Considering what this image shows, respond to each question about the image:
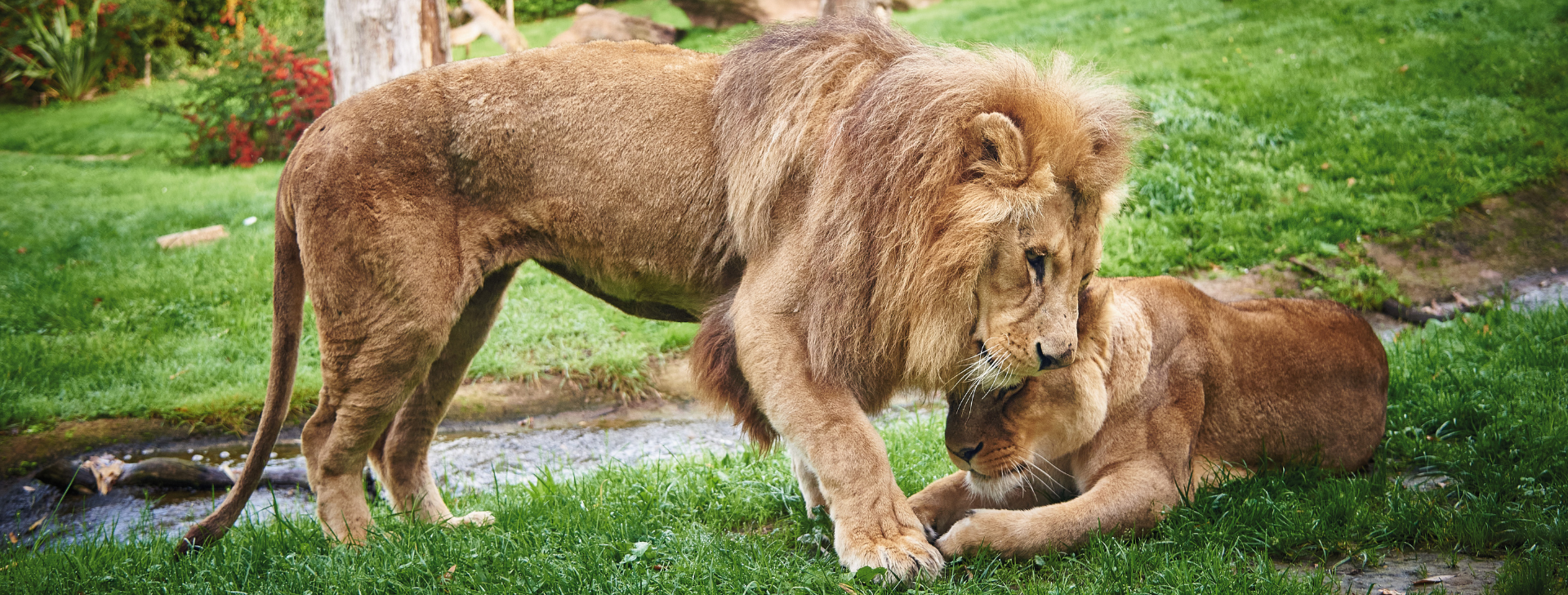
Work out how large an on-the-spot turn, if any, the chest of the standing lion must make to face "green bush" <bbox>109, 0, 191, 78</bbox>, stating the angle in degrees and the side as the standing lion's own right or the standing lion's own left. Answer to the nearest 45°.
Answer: approximately 135° to the standing lion's own left

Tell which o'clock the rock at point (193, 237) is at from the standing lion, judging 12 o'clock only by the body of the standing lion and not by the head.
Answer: The rock is roughly at 8 o'clock from the standing lion.

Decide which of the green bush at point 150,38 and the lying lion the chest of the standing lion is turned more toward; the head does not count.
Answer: the lying lion

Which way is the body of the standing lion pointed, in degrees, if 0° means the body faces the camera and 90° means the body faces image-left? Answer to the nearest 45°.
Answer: approximately 270°

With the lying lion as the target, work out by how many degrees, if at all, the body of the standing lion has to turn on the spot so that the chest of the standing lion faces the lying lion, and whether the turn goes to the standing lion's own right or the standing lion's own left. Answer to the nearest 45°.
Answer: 0° — it already faces it

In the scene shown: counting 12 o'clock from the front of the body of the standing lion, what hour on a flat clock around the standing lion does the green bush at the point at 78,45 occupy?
The green bush is roughly at 8 o'clock from the standing lion.

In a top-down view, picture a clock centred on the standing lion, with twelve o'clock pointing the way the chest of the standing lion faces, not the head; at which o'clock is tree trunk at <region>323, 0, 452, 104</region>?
The tree trunk is roughly at 8 o'clock from the standing lion.

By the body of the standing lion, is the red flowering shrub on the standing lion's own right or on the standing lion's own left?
on the standing lion's own left

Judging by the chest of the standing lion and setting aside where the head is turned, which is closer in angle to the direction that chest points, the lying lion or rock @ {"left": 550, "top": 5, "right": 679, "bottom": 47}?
the lying lion
